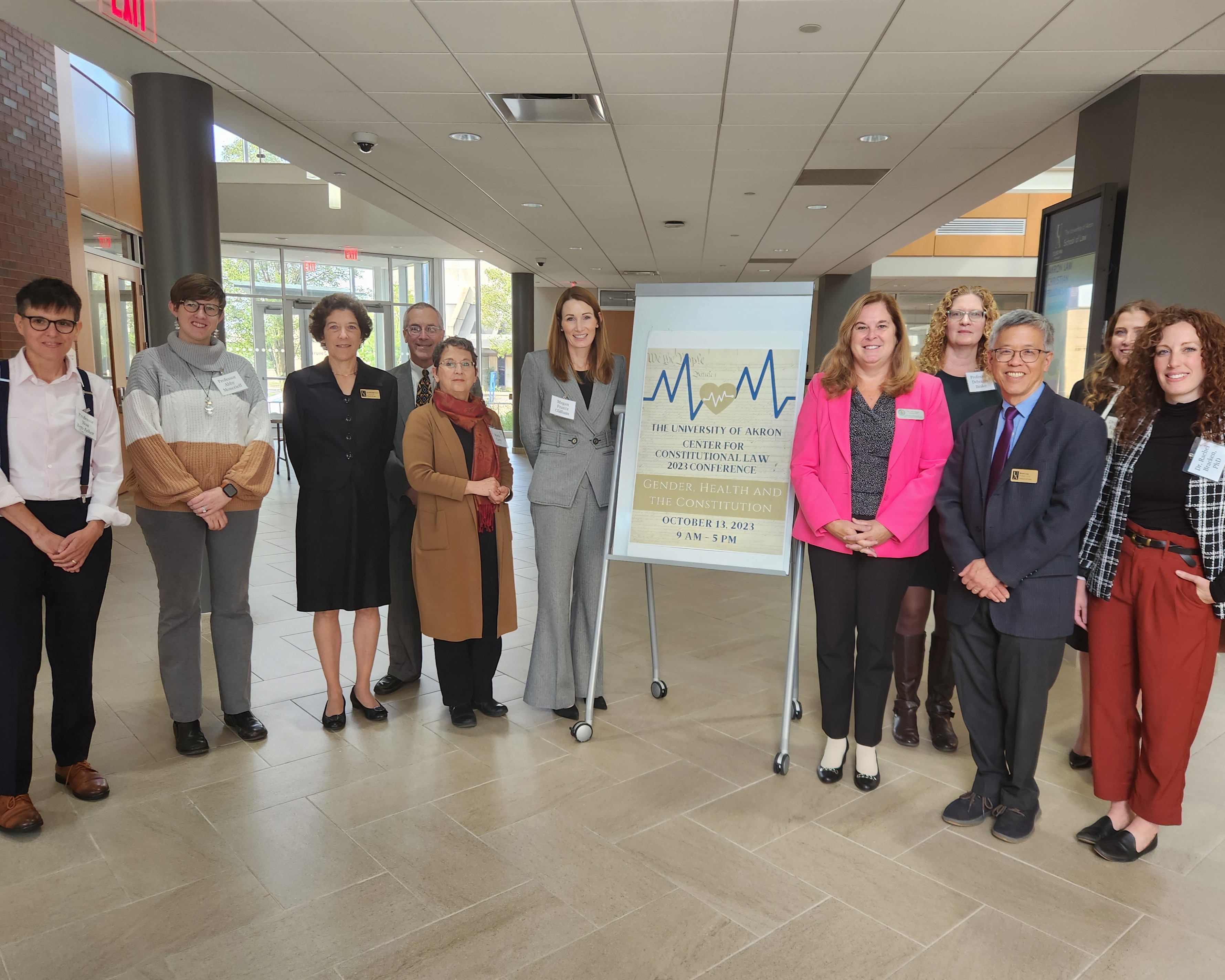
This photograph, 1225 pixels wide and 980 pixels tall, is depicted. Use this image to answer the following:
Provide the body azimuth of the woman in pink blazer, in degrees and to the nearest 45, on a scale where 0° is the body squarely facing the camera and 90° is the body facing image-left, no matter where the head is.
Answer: approximately 0°

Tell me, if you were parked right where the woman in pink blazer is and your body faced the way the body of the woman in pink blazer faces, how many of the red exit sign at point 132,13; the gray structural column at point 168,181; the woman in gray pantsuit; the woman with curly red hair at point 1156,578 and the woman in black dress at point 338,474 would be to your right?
4

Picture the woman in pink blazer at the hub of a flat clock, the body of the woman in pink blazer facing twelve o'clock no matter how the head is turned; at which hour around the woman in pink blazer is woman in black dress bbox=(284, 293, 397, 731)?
The woman in black dress is roughly at 3 o'clock from the woman in pink blazer.

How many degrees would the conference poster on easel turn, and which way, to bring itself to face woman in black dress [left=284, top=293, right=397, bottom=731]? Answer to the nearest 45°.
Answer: approximately 90° to its right

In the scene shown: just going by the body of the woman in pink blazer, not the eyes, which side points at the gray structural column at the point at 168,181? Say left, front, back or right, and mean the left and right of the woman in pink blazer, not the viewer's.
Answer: right

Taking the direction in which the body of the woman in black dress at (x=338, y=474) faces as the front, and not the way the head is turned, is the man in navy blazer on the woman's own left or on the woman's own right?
on the woman's own left

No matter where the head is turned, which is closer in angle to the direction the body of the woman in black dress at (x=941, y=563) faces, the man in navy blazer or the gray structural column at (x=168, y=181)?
the man in navy blazer
